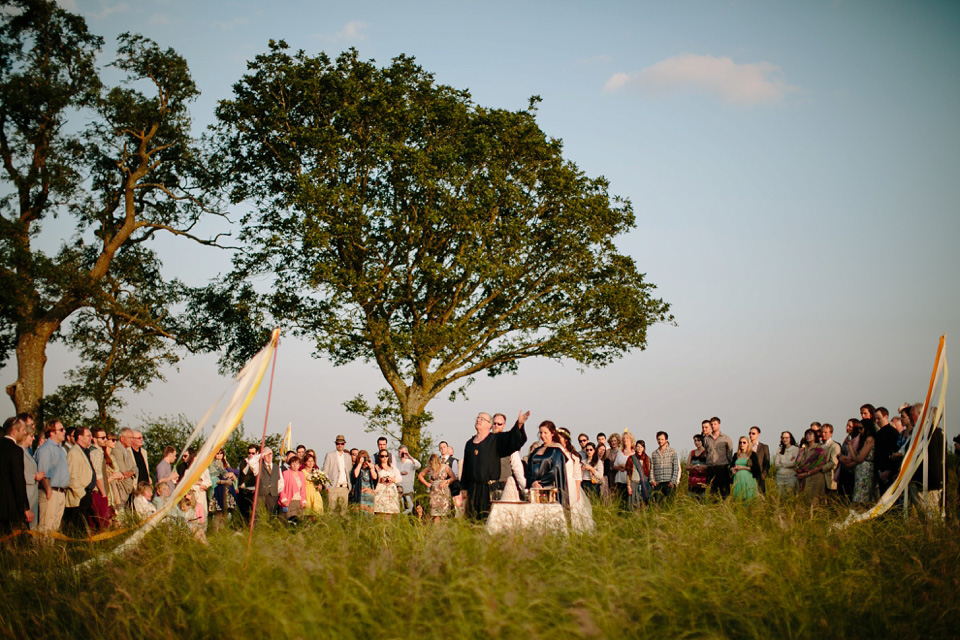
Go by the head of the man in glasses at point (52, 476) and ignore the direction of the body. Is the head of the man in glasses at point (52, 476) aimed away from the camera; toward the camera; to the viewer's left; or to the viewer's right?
to the viewer's right

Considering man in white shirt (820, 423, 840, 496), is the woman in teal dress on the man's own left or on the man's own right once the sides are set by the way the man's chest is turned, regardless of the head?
on the man's own right

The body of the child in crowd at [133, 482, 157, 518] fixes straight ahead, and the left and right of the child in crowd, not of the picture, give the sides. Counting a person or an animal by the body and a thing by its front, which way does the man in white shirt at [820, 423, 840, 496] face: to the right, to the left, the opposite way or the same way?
the opposite way

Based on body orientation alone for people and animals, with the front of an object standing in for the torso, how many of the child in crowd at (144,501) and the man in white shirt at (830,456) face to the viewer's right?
1

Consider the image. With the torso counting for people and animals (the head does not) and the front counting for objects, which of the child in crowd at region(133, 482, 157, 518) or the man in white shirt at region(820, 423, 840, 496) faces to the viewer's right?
the child in crowd

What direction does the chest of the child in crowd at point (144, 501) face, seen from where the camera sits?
to the viewer's right
